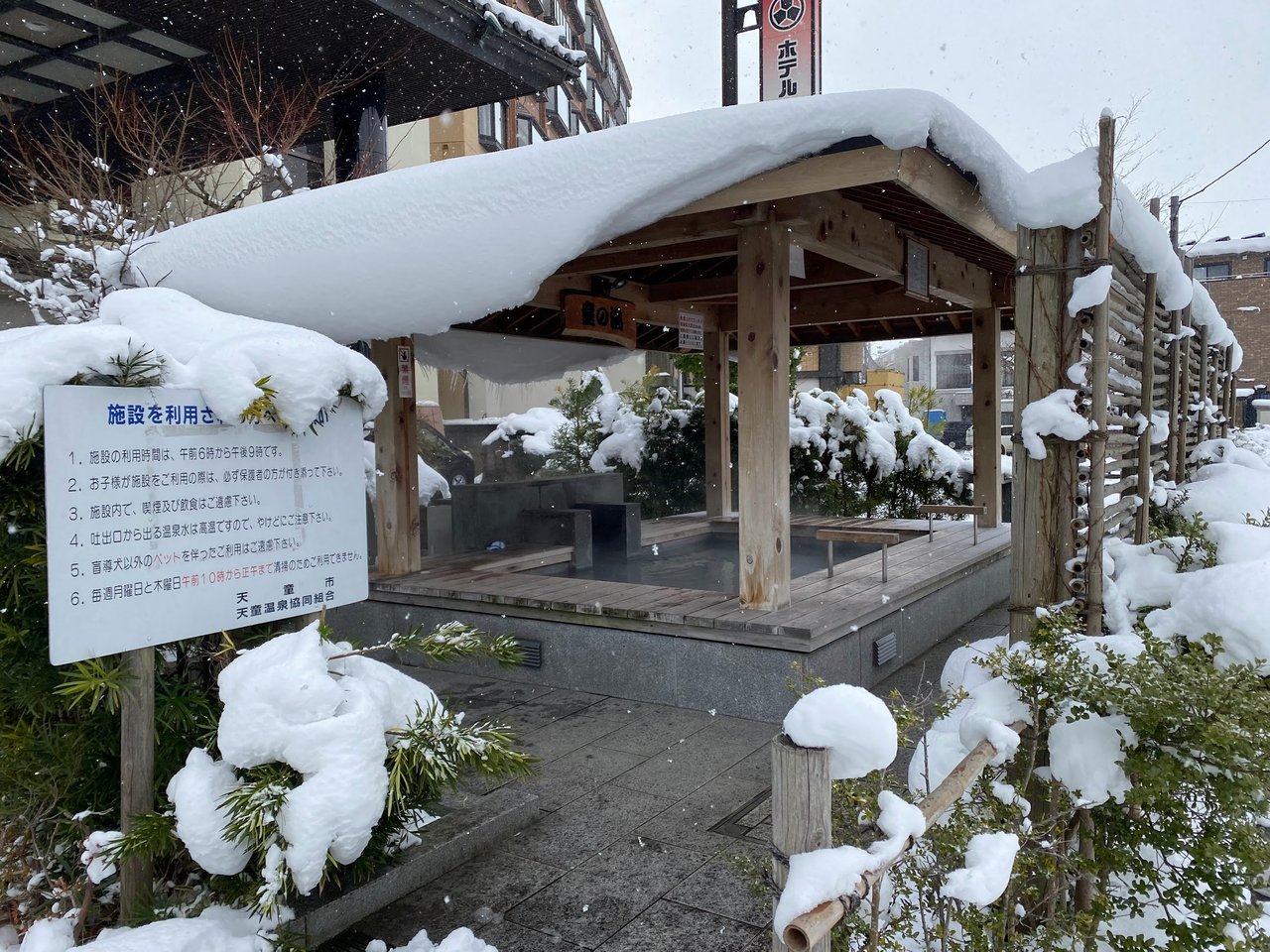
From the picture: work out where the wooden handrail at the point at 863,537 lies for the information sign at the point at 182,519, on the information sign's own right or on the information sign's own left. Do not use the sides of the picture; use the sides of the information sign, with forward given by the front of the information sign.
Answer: on the information sign's own left

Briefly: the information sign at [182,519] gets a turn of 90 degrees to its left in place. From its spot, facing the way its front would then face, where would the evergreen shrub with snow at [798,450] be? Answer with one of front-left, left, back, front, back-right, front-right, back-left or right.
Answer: front

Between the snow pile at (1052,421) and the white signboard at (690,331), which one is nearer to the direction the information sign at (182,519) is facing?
the snow pile

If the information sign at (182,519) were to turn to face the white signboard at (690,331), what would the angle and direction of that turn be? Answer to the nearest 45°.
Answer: approximately 90° to its left

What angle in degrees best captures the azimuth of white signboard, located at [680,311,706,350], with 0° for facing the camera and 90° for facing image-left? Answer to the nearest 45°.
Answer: approximately 315°

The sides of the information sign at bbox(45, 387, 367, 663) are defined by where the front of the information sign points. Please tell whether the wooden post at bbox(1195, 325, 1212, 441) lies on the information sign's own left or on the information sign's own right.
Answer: on the information sign's own left

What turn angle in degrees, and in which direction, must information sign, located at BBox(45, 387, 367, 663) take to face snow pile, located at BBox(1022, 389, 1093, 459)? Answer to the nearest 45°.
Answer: approximately 45° to its left

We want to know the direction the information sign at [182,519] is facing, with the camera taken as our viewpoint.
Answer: facing the viewer and to the right of the viewer

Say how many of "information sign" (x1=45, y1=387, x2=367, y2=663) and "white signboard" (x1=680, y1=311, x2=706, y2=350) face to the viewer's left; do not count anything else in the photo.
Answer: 0
